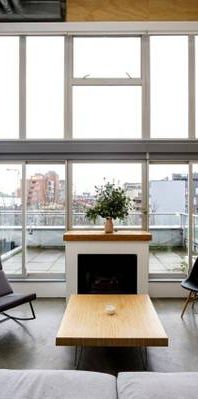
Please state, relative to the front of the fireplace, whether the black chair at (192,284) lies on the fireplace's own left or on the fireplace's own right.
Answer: on the fireplace's own left

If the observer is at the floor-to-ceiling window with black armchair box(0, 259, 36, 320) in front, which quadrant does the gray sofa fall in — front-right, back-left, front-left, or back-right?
front-left

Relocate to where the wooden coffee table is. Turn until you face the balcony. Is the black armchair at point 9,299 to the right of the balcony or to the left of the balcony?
left

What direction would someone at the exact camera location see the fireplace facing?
facing the viewer

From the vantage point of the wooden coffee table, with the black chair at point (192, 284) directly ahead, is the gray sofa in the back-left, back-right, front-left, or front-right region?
back-right

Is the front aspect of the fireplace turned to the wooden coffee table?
yes

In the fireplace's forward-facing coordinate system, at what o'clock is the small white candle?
The small white candle is roughly at 12 o'clock from the fireplace.

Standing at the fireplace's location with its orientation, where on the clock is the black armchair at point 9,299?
The black armchair is roughly at 2 o'clock from the fireplace.

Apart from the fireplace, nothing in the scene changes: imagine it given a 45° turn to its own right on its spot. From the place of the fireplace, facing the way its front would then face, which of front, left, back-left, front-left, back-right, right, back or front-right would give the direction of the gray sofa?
front-left
